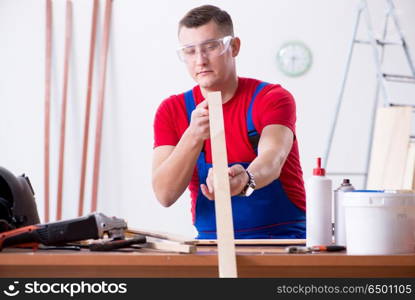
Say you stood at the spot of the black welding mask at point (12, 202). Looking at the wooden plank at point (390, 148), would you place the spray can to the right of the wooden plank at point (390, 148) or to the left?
right

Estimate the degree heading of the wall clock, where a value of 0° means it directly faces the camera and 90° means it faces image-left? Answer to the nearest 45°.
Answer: approximately 0°

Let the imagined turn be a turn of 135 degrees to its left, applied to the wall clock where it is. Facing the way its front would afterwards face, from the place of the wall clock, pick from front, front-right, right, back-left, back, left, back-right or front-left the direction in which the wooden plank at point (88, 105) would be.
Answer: back-left

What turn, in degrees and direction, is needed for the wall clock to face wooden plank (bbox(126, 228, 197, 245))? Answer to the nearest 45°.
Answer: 0° — it already faces it

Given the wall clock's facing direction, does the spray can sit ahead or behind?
ahead

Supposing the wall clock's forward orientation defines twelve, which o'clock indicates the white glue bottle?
The white glue bottle is roughly at 12 o'clock from the wall clock.

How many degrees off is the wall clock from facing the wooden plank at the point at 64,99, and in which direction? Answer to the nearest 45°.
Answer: approximately 90° to its right

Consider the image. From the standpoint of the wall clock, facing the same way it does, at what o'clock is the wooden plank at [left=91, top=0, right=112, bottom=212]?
The wooden plank is roughly at 3 o'clock from the wall clock.

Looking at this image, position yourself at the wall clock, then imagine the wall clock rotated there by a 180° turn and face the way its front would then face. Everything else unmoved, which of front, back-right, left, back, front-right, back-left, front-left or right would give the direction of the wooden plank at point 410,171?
back-right

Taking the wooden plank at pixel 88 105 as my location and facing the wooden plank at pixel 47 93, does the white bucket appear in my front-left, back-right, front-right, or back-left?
back-left

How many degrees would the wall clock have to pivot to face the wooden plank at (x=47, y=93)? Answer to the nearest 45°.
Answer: approximately 90° to its right

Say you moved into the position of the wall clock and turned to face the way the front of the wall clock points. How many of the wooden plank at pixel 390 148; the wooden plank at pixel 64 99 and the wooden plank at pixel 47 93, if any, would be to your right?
2

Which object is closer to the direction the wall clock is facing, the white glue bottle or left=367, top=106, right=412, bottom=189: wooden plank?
the white glue bottle

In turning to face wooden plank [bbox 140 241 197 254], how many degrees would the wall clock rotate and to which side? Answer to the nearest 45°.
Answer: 0° — it already faces it

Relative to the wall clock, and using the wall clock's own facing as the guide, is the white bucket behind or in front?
in front
